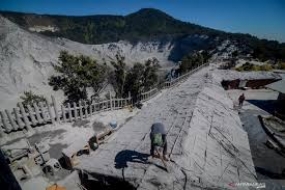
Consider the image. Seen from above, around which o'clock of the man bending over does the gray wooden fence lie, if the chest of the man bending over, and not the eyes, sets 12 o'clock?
The gray wooden fence is roughly at 4 o'clock from the man bending over.

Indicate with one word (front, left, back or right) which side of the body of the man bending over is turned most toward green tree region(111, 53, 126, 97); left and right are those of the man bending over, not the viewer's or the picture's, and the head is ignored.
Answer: back

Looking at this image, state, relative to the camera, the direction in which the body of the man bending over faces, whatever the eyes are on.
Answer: toward the camera

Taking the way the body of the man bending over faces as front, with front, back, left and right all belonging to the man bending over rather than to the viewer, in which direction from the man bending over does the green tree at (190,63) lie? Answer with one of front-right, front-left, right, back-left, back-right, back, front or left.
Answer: back

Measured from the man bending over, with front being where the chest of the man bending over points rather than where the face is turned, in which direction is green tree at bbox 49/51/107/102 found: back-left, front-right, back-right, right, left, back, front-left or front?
back-right

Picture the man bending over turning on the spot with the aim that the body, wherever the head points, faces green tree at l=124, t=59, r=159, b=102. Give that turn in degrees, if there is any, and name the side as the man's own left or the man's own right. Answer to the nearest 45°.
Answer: approximately 180°
